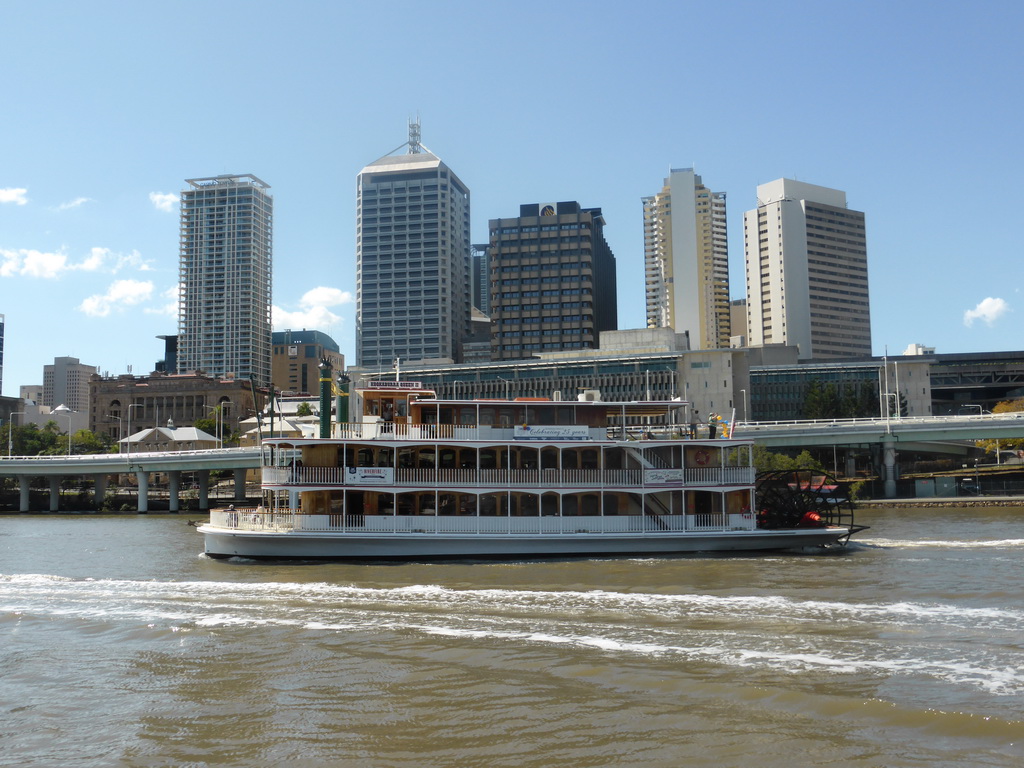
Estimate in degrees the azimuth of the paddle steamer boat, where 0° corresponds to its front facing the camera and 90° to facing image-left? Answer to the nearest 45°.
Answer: approximately 90°
